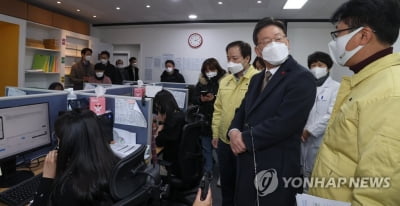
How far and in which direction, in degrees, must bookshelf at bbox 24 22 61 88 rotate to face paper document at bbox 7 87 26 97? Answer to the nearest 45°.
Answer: approximately 45° to its right

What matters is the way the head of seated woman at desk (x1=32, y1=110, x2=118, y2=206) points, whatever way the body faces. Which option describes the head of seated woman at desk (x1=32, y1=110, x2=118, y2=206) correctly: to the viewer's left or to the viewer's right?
to the viewer's left

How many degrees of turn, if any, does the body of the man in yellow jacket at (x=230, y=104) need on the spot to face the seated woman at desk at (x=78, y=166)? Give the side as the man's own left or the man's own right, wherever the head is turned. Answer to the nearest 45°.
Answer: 0° — they already face them

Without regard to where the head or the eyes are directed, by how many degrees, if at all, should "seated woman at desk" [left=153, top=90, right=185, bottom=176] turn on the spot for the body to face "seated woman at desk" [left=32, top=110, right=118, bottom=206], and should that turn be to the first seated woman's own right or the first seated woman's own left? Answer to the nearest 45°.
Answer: approximately 90° to the first seated woman's own left

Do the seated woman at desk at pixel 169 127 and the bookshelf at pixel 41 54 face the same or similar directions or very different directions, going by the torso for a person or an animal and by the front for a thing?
very different directions

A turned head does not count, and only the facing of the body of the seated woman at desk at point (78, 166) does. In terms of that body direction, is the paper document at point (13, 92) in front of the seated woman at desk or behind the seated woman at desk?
in front

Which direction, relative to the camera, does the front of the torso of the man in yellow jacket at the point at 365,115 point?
to the viewer's left

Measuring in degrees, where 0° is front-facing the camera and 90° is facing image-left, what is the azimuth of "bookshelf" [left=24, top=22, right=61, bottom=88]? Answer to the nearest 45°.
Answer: approximately 315°

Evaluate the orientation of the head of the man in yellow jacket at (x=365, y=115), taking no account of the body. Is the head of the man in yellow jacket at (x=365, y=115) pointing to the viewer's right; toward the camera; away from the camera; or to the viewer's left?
to the viewer's left
